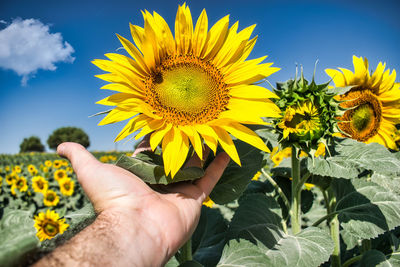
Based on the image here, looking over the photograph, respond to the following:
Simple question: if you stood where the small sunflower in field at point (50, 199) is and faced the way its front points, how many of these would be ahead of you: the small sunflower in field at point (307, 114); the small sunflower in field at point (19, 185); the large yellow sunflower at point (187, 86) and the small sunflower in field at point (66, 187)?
2

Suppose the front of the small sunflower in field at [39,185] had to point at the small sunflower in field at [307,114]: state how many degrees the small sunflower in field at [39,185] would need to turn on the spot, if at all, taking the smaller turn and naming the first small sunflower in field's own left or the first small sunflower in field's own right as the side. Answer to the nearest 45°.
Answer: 0° — it already faces it

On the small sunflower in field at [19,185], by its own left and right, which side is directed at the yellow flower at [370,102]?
front

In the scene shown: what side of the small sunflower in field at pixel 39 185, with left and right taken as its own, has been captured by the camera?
front

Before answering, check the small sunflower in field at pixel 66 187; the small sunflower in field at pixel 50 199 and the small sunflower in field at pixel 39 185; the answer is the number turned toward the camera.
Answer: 3

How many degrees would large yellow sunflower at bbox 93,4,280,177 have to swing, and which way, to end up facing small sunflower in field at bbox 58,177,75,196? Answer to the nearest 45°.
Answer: approximately 135° to its right

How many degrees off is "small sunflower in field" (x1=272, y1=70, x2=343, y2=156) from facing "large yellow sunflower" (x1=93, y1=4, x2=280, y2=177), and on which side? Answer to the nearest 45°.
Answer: approximately 45° to its right

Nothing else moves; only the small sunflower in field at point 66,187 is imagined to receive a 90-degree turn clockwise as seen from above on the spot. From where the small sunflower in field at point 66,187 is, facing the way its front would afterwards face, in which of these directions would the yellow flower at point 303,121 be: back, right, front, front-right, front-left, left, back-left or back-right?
left

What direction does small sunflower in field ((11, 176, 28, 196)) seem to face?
toward the camera

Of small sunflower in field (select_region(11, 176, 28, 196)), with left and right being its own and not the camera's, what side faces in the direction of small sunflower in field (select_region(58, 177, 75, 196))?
left

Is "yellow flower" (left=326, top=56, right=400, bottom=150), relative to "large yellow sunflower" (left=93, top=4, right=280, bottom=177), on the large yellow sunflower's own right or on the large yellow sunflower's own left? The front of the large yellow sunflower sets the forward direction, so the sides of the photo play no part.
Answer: on the large yellow sunflower's own left

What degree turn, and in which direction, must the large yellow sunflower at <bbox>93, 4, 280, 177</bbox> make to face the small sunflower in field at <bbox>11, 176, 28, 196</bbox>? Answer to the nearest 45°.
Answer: approximately 135° to its right

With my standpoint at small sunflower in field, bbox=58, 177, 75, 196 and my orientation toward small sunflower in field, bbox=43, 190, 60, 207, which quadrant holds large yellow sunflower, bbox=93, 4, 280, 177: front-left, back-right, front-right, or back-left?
front-left

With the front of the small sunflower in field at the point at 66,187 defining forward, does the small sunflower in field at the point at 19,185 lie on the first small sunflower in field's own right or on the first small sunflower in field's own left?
on the first small sunflower in field's own right

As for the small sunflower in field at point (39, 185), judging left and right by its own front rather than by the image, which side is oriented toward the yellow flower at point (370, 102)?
front

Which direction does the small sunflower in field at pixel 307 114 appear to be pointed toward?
toward the camera
